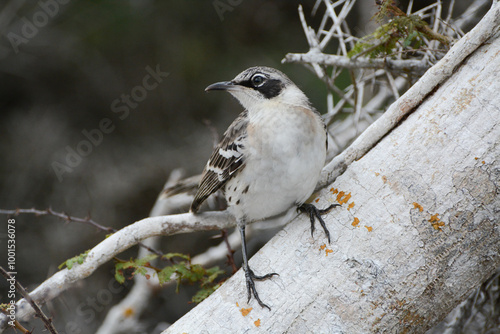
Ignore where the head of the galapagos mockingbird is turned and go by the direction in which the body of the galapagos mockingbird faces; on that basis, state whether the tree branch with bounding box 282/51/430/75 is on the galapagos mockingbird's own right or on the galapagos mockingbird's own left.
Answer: on the galapagos mockingbird's own left
